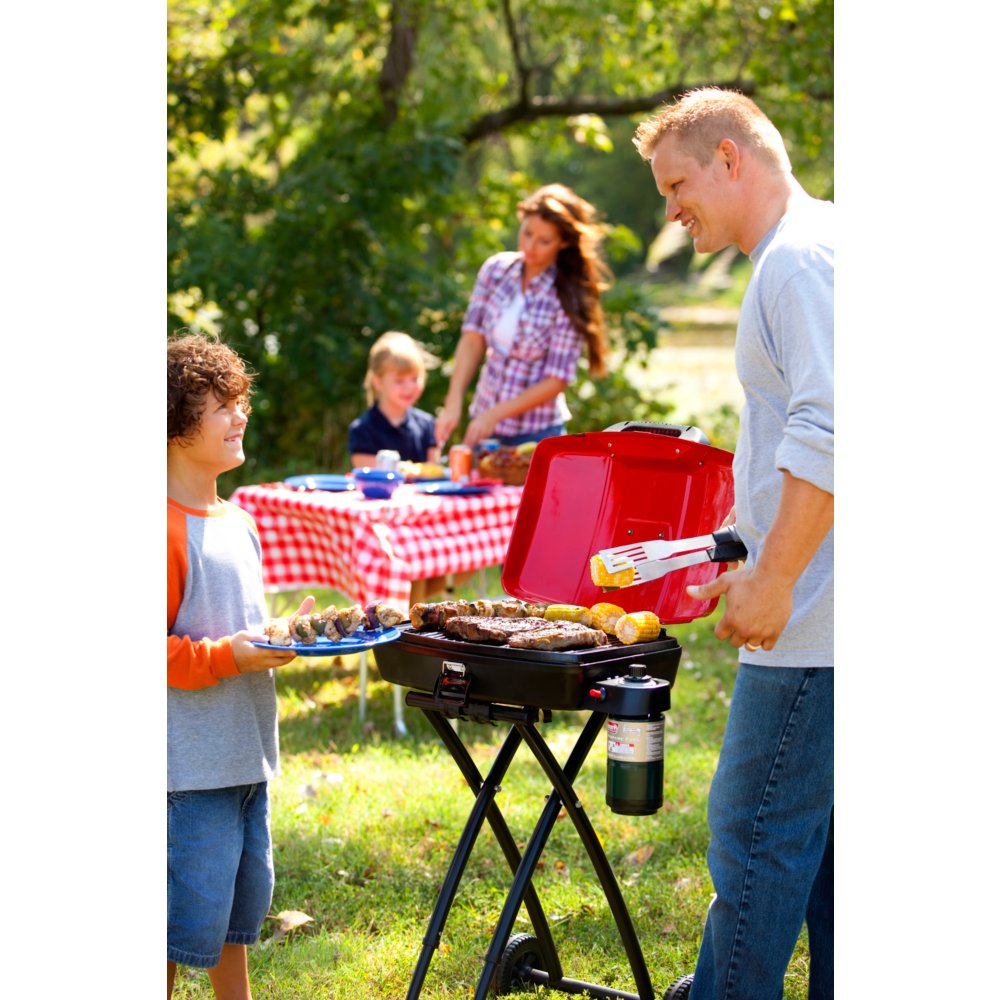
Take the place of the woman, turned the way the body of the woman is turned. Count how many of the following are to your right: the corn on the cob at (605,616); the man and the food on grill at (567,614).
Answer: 0

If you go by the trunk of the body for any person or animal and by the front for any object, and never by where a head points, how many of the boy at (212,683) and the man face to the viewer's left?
1

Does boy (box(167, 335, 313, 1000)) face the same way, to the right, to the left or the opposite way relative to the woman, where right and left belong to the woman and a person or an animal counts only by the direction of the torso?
to the left

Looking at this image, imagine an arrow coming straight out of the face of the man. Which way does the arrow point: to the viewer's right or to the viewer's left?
to the viewer's left

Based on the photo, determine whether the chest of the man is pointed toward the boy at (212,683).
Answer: yes

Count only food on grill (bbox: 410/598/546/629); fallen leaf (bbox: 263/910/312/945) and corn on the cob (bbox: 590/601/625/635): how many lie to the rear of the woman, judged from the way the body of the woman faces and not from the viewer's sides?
0

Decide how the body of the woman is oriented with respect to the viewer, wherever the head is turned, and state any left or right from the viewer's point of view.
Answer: facing the viewer and to the left of the viewer

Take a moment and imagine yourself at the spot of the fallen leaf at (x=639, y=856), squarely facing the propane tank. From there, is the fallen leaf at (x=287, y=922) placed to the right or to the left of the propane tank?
right

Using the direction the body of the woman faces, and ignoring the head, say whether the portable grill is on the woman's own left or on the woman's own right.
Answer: on the woman's own left

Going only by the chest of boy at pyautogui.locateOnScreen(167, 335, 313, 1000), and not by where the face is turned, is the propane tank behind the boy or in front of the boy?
in front

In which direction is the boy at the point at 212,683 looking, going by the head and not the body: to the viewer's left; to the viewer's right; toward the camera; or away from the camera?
to the viewer's right

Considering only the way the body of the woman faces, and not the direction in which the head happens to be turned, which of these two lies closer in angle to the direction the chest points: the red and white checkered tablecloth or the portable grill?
the red and white checkered tablecloth

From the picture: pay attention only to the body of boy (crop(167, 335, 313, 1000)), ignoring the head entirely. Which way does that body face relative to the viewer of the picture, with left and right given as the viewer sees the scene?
facing the viewer and to the right of the viewer

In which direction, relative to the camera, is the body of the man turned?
to the viewer's left
